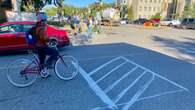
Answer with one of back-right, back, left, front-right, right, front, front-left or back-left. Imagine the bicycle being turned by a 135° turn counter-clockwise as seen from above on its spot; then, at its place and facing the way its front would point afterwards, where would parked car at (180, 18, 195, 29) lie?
right

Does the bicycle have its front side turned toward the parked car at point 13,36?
no

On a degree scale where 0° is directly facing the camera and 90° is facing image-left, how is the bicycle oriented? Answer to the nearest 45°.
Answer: approximately 270°
